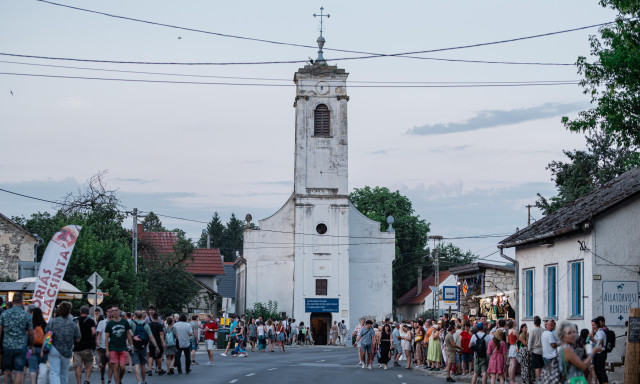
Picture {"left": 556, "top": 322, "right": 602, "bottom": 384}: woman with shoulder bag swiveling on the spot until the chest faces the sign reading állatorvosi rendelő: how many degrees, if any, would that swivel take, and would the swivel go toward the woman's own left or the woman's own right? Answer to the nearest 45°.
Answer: approximately 90° to the woman's own left

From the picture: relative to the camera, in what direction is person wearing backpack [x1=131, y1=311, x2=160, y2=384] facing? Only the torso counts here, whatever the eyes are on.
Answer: away from the camera

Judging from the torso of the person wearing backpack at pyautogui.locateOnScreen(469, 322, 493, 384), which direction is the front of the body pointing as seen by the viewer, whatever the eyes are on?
away from the camera

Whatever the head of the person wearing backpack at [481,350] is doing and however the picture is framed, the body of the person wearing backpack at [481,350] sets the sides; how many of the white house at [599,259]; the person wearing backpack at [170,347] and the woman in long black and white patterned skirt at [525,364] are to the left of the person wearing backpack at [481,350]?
1

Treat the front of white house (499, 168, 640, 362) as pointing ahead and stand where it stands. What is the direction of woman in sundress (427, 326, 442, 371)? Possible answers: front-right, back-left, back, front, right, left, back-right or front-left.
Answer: right

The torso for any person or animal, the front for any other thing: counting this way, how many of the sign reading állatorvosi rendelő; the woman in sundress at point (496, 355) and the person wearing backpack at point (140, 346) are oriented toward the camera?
1
